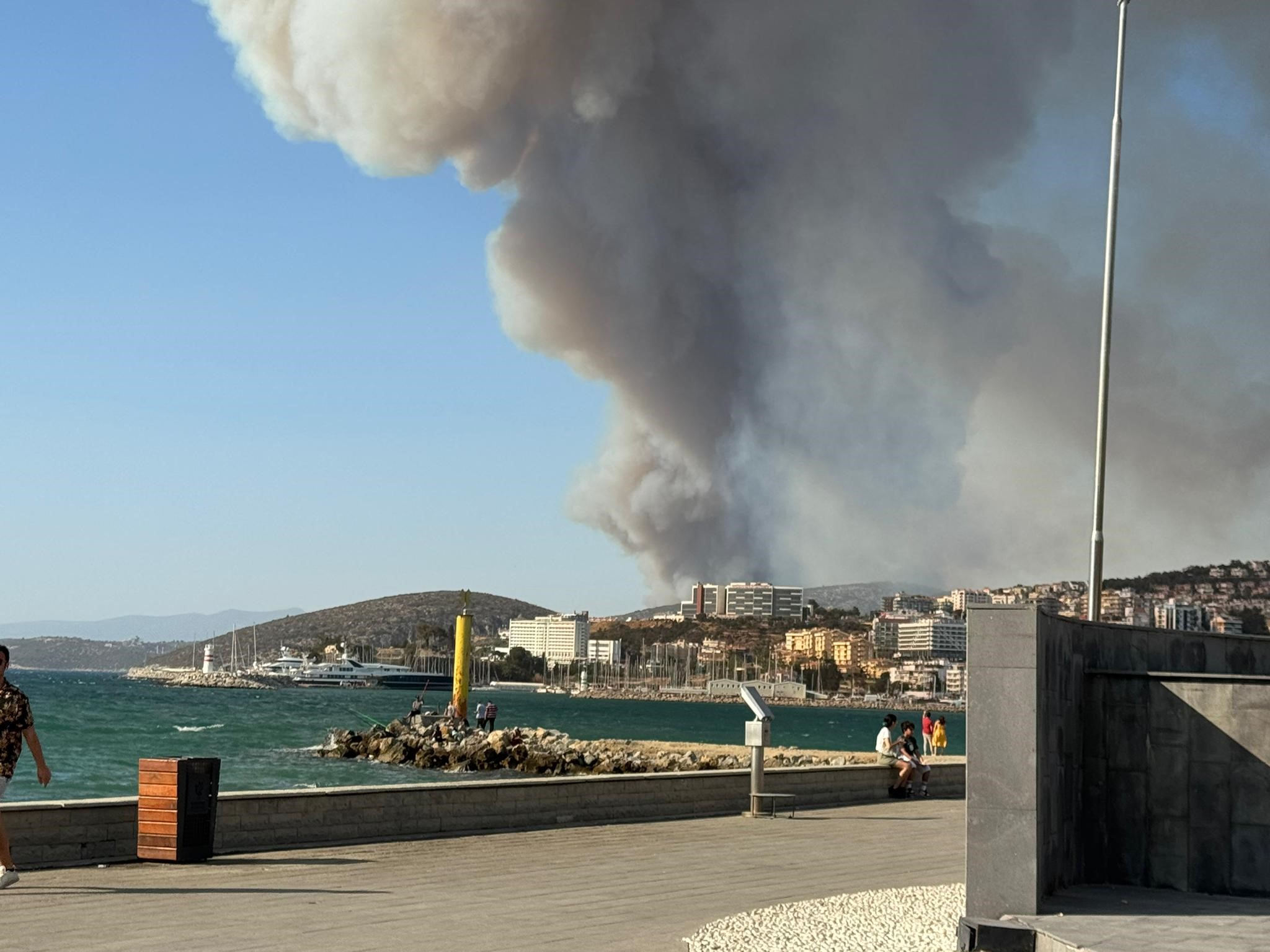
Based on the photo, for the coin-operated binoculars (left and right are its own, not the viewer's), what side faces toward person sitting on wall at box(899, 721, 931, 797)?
right

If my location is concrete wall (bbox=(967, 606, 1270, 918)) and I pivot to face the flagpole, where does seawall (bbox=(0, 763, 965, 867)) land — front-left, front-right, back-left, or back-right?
front-left

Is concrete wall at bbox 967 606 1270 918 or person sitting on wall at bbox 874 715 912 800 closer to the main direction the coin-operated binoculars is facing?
the person sitting on wall

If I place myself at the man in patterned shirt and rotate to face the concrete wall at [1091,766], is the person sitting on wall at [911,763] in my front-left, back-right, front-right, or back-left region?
front-left

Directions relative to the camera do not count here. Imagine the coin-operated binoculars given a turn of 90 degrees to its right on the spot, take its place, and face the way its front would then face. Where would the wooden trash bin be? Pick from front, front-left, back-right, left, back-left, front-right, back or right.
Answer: back

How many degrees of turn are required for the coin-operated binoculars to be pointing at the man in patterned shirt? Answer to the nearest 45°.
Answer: approximately 90° to its left

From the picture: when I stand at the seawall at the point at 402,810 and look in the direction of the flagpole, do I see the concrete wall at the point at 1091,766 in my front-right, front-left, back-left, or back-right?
front-right

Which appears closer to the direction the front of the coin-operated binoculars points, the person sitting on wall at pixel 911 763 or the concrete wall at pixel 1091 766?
the person sitting on wall

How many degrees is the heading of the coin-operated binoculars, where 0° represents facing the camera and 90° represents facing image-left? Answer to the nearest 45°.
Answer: approximately 135°

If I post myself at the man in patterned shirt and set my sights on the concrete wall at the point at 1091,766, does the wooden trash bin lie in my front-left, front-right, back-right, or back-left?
front-left
